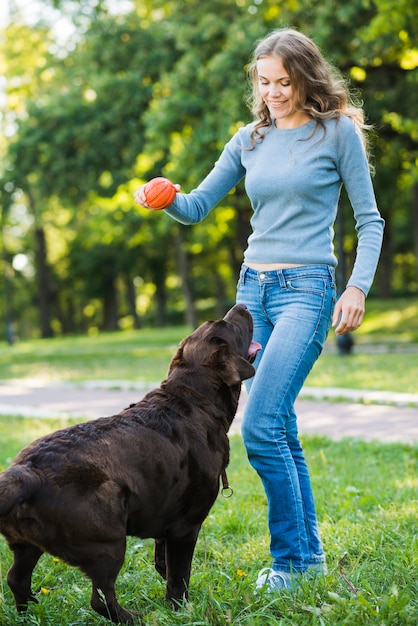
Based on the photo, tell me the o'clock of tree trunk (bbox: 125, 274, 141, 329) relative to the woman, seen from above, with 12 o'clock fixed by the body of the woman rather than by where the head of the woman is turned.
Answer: The tree trunk is roughly at 4 o'clock from the woman.

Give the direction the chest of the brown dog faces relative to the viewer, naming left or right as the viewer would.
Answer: facing away from the viewer and to the right of the viewer

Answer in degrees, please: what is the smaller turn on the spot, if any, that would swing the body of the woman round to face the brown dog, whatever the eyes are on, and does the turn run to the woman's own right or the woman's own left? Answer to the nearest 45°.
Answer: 0° — they already face it

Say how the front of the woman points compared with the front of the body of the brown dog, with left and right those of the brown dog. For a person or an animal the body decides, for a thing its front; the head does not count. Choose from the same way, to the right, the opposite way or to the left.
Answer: the opposite way

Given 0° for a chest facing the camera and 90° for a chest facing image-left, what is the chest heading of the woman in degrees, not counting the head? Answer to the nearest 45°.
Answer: approximately 45°

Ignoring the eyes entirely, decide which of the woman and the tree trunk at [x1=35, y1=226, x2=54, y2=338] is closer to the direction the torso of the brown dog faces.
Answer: the woman

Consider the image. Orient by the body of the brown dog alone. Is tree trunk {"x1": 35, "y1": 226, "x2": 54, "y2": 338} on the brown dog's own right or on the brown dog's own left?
on the brown dog's own left

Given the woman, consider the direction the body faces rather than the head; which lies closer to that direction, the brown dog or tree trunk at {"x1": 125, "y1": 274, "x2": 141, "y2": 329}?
the brown dog
